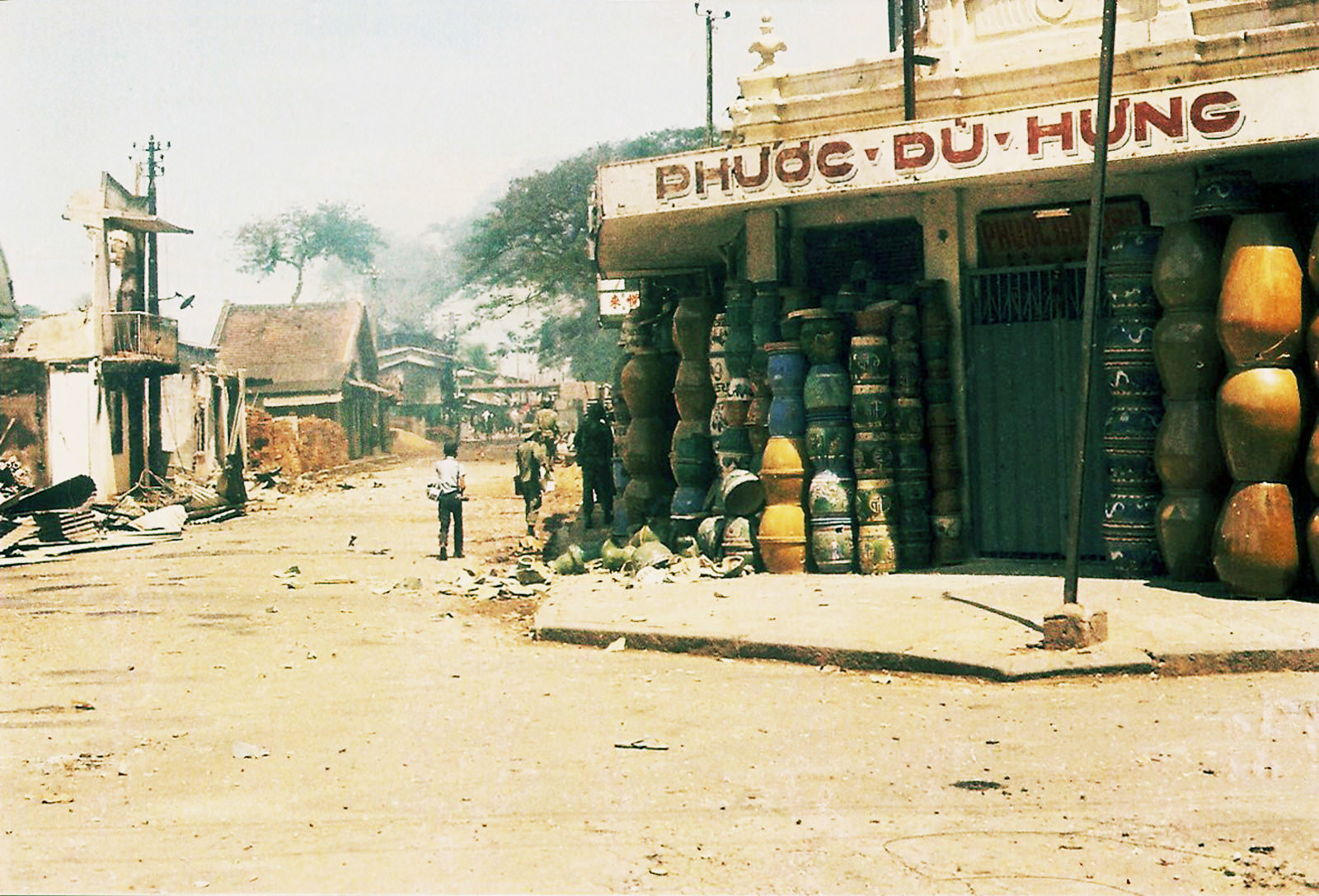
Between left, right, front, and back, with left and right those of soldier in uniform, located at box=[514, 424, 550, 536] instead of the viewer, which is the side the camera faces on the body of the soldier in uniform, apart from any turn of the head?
back

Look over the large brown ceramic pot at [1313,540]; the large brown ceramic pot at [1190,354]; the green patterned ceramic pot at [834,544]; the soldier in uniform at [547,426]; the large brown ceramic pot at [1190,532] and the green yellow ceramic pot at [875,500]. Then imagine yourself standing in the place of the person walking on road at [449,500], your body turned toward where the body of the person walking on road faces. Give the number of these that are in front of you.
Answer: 1

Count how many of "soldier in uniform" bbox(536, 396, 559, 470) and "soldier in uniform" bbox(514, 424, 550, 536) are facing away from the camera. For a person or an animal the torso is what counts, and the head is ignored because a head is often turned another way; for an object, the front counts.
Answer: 2

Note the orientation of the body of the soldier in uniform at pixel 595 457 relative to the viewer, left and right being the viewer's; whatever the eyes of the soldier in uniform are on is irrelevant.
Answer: facing away from the viewer

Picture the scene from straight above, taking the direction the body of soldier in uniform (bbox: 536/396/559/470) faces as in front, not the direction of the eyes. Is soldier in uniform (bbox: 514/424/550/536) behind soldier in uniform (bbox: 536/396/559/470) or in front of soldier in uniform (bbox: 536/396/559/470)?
behind

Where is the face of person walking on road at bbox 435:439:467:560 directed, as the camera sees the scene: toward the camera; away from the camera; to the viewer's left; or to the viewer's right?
away from the camera

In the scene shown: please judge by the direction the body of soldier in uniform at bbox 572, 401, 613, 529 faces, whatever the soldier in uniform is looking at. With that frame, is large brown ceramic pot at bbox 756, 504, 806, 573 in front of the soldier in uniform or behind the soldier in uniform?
behind

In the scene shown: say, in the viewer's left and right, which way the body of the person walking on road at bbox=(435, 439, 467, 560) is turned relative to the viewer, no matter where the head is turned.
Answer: facing away from the viewer

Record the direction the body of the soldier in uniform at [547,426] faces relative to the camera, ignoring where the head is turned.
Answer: away from the camera

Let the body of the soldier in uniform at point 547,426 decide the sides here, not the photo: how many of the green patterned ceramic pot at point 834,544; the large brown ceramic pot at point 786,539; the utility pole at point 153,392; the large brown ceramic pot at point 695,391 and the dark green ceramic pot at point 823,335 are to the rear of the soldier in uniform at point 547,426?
4

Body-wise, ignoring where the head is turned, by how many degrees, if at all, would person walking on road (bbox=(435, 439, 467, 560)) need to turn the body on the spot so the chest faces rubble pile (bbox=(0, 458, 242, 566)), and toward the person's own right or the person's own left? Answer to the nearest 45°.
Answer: approximately 45° to the person's own left

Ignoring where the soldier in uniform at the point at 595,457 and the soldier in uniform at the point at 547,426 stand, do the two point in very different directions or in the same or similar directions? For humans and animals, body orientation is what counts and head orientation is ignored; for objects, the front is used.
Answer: same or similar directions

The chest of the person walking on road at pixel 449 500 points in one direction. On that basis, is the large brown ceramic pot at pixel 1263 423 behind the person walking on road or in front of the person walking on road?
behind
